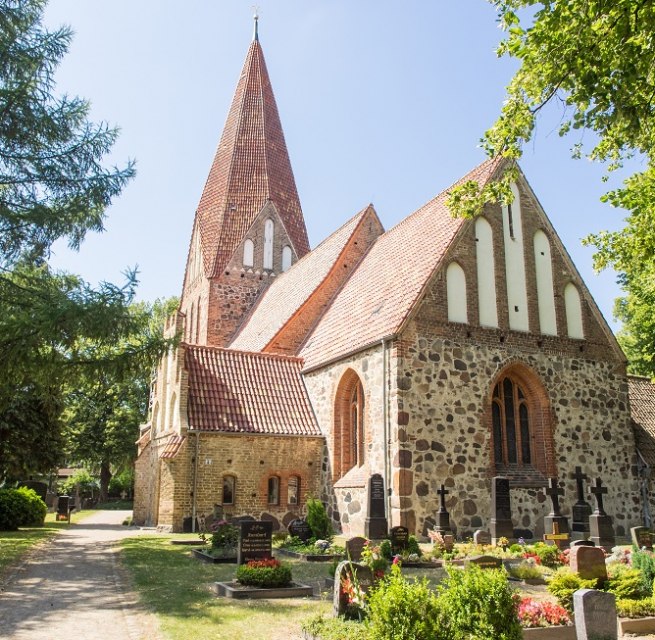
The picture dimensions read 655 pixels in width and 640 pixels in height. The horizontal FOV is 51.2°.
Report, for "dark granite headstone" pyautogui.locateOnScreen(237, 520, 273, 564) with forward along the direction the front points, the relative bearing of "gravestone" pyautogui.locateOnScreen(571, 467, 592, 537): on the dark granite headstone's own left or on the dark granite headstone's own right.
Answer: on the dark granite headstone's own left

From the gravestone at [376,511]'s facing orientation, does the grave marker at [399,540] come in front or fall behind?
in front

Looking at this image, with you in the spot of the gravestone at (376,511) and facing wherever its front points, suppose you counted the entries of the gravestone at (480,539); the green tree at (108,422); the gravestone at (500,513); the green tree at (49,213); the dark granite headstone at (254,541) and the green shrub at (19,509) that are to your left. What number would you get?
2

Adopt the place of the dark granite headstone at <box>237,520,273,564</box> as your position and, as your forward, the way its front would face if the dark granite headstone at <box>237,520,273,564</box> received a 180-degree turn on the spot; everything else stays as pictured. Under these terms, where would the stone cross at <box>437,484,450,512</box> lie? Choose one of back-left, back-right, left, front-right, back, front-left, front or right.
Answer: front-right

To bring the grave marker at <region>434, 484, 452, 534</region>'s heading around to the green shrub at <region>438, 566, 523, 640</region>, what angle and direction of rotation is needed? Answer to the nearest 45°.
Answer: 0° — it already faces it

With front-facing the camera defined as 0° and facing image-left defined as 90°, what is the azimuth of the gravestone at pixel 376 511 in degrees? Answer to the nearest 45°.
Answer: approximately 0°

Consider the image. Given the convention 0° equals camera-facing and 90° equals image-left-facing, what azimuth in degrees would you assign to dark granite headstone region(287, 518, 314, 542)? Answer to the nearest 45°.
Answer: approximately 0°

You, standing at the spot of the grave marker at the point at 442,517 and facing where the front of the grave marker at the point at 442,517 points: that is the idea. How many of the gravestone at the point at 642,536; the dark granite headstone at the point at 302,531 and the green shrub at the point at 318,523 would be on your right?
2
